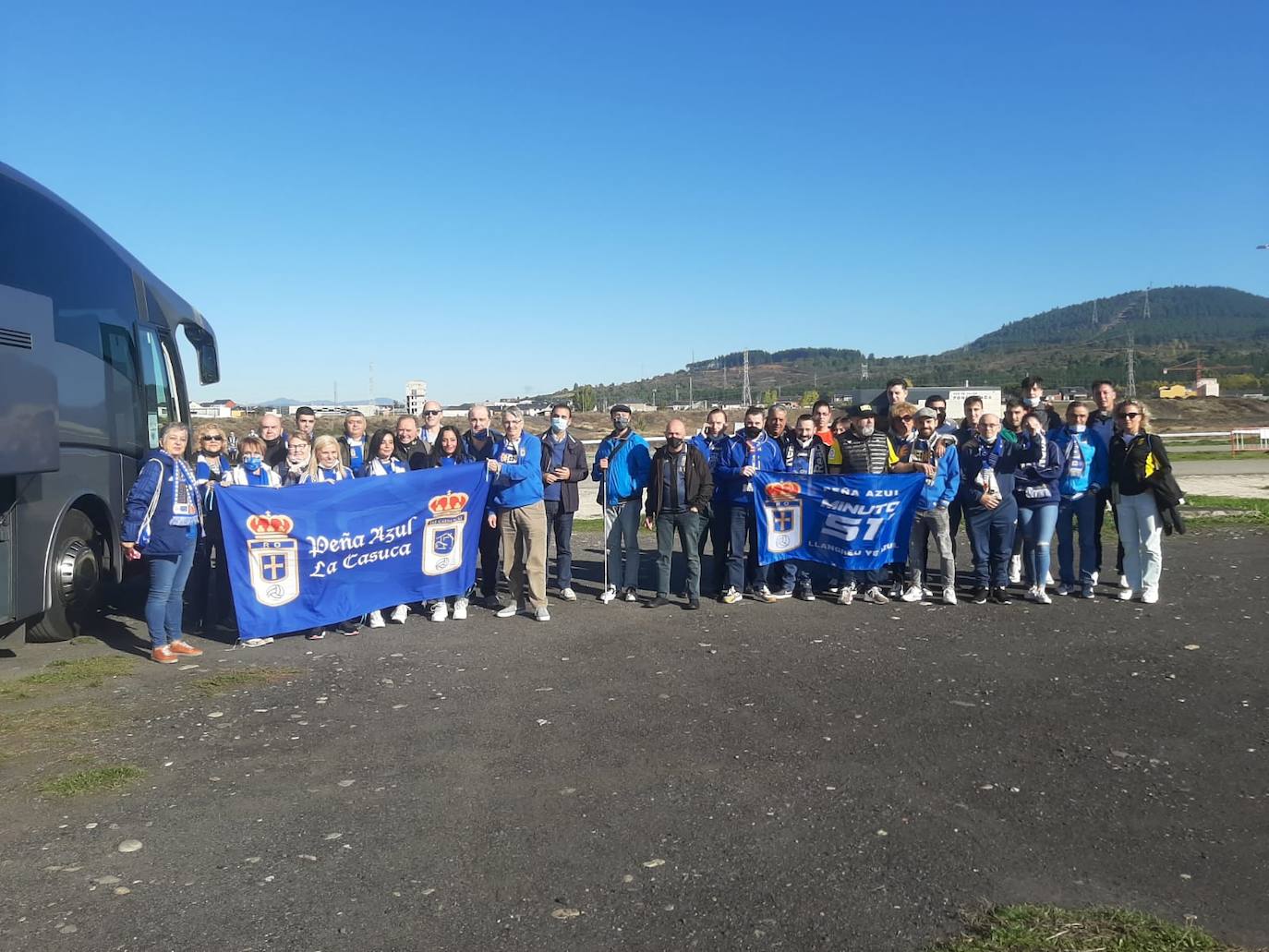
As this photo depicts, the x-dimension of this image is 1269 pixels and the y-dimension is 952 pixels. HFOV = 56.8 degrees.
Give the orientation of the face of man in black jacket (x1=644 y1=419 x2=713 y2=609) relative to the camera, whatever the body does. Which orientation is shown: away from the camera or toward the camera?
toward the camera

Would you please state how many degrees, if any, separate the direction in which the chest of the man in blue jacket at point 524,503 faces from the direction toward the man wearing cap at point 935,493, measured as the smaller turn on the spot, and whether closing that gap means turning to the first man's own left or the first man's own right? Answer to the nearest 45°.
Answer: approximately 135° to the first man's own left

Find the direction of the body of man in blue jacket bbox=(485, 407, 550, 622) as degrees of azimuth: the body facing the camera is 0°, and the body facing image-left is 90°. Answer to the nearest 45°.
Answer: approximately 45°

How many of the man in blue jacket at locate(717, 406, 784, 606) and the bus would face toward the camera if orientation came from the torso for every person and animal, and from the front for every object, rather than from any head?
1

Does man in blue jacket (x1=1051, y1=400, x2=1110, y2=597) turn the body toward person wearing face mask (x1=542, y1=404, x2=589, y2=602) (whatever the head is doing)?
no

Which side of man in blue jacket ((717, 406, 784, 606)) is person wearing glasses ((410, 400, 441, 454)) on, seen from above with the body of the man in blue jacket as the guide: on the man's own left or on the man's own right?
on the man's own right

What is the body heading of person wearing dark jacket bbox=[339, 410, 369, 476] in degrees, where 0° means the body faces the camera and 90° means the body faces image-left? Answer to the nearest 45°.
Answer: approximately 0°

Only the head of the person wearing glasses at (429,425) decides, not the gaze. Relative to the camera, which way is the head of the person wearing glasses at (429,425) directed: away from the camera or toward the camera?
toward the camera

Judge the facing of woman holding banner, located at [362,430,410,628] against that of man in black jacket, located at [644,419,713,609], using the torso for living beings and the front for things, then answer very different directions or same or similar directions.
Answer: same or similar directions

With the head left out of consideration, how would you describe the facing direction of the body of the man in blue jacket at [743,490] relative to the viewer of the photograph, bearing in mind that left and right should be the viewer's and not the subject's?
facing the viewer

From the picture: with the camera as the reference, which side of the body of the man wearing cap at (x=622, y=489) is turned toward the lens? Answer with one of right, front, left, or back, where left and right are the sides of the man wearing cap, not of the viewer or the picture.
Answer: front

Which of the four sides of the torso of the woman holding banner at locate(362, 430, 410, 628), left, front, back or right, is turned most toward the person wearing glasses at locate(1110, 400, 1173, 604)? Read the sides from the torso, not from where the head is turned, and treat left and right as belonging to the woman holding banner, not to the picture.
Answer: left

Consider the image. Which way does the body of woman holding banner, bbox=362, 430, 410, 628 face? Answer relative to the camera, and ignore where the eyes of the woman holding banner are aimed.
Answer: toward the camera

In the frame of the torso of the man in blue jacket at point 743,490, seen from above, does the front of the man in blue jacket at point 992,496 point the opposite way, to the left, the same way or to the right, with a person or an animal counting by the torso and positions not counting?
the same way

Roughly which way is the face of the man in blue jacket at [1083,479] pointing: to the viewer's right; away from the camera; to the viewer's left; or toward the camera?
toward the camera

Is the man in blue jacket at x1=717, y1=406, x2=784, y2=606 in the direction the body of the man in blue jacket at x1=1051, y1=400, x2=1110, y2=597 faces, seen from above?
no
